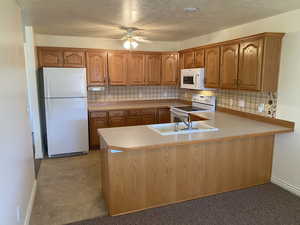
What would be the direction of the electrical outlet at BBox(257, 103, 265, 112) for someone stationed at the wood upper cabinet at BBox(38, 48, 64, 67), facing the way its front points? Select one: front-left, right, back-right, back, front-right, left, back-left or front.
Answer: front-left

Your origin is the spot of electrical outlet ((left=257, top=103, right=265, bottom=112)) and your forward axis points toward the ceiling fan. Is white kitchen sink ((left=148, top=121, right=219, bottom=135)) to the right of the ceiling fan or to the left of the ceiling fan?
left

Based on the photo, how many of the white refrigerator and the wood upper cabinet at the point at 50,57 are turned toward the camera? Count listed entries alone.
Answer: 2

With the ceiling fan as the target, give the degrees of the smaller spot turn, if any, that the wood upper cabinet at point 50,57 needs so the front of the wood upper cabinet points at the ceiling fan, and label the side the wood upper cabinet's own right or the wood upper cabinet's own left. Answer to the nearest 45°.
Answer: approximately 45° to the wood upper cabinet's own left

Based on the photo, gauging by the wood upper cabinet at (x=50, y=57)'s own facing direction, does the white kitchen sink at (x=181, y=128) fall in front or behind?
in front

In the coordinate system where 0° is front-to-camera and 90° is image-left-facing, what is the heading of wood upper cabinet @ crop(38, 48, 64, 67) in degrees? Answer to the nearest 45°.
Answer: approximately 0°

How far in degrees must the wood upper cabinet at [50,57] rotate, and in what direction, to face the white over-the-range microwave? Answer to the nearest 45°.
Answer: approximately 45° to its left

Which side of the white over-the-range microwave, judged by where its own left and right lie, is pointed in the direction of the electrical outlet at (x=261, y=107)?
left

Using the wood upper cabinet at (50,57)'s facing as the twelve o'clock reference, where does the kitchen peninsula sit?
The kitchen peninsula is roughly at 11 o'clock from the wood upper cabinet.

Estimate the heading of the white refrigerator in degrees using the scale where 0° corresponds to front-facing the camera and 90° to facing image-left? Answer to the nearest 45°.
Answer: approximately 0°

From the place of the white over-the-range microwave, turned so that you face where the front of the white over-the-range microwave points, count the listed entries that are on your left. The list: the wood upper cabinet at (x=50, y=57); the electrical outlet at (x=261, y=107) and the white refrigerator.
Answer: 1
